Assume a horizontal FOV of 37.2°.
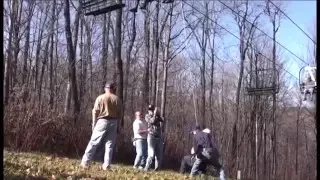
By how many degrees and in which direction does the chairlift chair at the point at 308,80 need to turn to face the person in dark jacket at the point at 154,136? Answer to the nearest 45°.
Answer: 0° — it already faces them

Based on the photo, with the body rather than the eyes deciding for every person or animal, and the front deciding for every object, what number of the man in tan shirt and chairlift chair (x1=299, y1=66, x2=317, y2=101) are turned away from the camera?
1

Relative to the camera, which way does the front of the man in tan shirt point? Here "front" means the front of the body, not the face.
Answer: away from the camera

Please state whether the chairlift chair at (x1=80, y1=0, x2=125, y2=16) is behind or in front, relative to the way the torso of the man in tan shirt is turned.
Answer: in front
